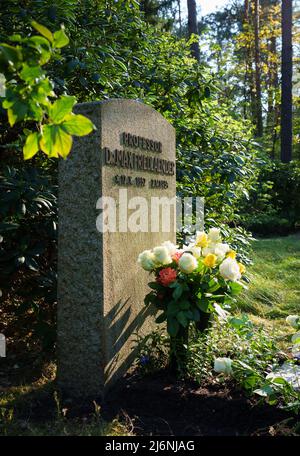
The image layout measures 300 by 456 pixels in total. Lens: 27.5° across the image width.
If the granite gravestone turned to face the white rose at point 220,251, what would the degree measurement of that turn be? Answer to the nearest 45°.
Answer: approximately 45° to its left

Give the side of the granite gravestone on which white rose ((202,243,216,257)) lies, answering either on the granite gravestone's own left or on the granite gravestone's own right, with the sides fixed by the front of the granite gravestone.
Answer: on the granite gravestone's own left

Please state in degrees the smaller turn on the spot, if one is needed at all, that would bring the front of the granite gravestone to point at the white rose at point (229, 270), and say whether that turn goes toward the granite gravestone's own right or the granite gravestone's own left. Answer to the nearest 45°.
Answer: approximately 45° to the granite gravestone's own left

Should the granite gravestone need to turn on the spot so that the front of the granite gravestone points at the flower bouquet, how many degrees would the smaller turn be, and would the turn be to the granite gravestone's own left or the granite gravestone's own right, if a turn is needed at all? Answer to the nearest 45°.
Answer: approximately 45° to the granite gravestone's own left

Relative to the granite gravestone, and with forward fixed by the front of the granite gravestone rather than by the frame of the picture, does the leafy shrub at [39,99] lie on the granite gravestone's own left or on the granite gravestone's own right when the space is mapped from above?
on the granite gravestone's own right

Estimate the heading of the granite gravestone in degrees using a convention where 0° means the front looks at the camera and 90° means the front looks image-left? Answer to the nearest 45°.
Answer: approximately 315°
